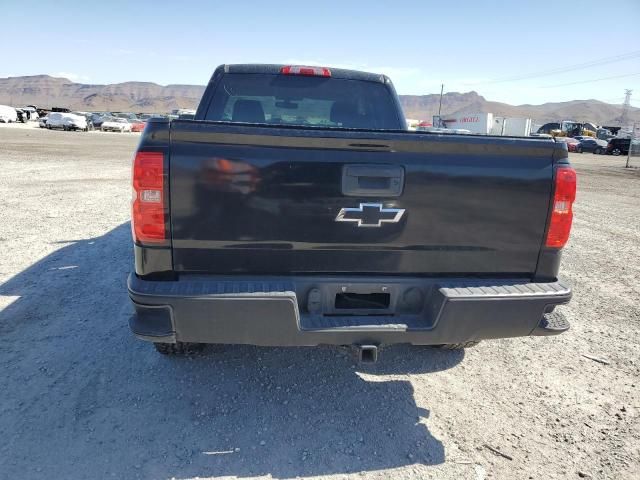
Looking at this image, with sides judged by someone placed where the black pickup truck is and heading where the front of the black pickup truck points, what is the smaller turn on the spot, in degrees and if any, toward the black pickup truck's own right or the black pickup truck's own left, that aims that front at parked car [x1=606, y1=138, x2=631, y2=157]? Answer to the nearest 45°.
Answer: approximately 45° to the black pickup truck's own right

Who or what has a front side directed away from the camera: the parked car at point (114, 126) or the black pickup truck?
the black pickup truck

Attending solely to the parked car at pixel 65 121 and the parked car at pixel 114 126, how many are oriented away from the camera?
0

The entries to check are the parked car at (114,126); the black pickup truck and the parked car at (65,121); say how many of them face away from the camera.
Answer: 1

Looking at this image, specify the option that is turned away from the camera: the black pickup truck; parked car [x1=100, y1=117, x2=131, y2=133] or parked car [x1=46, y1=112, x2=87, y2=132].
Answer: the black pickup truck

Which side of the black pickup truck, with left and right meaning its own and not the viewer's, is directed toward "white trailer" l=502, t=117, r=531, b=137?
front

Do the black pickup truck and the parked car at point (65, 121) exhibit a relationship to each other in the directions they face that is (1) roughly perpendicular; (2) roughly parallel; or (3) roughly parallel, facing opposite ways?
roughly perpendicular

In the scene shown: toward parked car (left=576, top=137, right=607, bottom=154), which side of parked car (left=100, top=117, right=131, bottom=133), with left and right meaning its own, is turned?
left

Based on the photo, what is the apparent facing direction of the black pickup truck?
away from the camera

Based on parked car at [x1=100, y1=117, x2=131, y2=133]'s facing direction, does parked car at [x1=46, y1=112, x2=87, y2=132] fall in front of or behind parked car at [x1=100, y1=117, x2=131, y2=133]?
in front

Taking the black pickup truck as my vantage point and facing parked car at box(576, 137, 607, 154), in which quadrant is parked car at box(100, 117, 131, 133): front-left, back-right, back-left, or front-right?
front-left

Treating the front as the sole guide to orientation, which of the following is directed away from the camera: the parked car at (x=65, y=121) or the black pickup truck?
the black pickup truck

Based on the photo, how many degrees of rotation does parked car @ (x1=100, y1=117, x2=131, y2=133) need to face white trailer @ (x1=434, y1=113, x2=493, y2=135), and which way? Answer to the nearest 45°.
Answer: approximately 90° to its left
